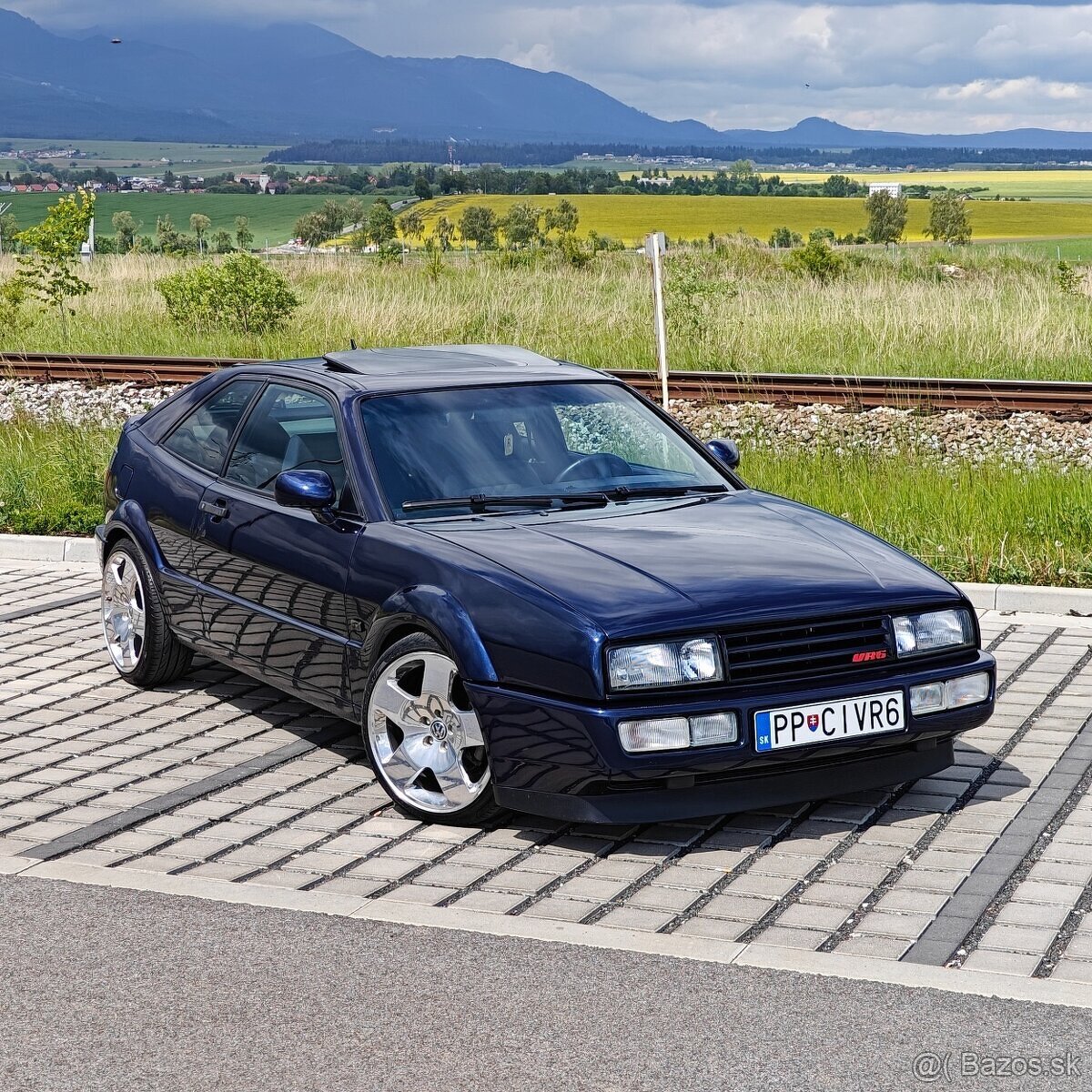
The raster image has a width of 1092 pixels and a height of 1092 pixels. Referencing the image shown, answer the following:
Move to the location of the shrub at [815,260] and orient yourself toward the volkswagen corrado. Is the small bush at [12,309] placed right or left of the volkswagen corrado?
right

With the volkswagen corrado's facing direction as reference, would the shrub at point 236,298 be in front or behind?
behind

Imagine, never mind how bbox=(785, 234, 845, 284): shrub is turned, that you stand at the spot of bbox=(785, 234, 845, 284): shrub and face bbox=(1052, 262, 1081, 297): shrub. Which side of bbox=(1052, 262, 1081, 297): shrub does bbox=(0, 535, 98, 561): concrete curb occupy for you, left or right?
right

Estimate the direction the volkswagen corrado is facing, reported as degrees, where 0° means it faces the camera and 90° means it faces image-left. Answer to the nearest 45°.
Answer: approximately 315°

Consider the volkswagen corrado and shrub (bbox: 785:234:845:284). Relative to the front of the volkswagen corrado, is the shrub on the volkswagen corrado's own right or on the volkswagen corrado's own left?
on the volkswagen corrado's own left

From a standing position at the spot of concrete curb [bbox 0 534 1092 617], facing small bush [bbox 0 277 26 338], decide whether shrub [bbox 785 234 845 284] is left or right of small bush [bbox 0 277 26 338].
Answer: right

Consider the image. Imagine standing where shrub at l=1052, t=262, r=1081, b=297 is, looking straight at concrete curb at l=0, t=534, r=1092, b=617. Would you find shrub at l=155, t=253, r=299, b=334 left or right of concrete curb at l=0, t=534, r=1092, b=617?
right

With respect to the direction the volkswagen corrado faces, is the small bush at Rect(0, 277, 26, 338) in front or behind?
behind

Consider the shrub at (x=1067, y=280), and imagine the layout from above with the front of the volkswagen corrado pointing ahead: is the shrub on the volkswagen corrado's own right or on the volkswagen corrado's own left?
on the volkswagen corrado's own left

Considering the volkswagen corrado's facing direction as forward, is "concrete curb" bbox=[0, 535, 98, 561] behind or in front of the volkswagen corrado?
behind
